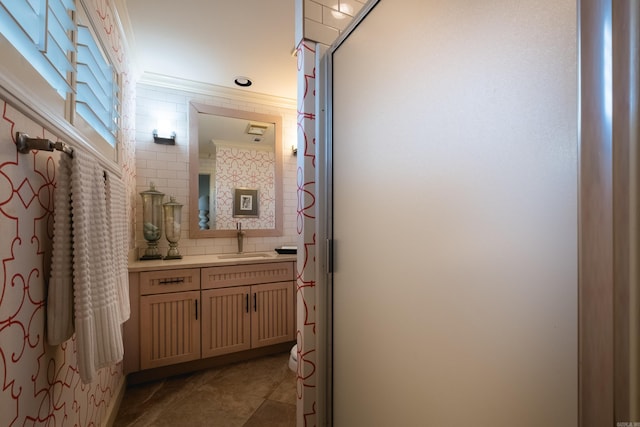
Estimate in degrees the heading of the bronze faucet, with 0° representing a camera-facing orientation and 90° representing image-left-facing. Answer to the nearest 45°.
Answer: approximately 0°

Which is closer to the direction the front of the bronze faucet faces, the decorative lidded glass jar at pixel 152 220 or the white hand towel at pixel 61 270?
the white hand towel

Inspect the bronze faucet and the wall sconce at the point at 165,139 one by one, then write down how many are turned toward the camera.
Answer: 2

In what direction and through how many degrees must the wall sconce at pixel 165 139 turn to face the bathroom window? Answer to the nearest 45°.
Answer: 0° — it already faces it

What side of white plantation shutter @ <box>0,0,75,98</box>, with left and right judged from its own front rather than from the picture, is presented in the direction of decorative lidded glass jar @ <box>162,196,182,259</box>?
left

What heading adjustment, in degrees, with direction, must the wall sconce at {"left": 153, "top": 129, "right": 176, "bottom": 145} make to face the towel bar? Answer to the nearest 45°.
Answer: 0° — it already faces it

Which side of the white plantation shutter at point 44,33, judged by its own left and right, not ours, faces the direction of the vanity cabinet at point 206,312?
left

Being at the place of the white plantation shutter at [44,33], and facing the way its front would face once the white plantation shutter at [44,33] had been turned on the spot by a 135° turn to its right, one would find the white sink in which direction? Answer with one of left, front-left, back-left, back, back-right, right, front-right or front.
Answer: back-right

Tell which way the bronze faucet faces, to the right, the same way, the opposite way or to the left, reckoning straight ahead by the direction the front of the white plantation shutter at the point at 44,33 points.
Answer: to the right

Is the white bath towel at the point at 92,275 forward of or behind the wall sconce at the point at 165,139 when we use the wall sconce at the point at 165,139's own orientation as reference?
forward
